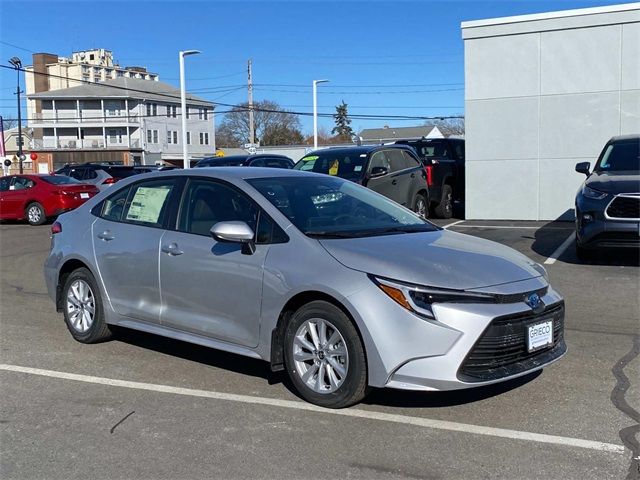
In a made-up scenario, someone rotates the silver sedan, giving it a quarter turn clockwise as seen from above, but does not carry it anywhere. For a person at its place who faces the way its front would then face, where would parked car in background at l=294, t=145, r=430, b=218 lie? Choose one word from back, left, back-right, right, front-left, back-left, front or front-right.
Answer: back-right

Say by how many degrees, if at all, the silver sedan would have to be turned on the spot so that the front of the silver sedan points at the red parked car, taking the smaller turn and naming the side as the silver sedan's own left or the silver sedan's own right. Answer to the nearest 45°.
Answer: approximately 180°

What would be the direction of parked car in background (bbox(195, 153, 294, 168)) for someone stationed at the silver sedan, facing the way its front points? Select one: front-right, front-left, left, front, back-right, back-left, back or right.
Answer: back-left

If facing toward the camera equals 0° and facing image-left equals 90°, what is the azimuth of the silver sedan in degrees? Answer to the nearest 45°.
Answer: approximately 315°

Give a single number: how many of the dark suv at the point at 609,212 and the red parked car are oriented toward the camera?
1

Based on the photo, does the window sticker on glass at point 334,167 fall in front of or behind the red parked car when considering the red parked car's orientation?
behind

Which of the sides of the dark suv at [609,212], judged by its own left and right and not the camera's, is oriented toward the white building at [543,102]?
back

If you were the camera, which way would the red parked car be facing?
facing away from the viewer and to the left of the viewer
